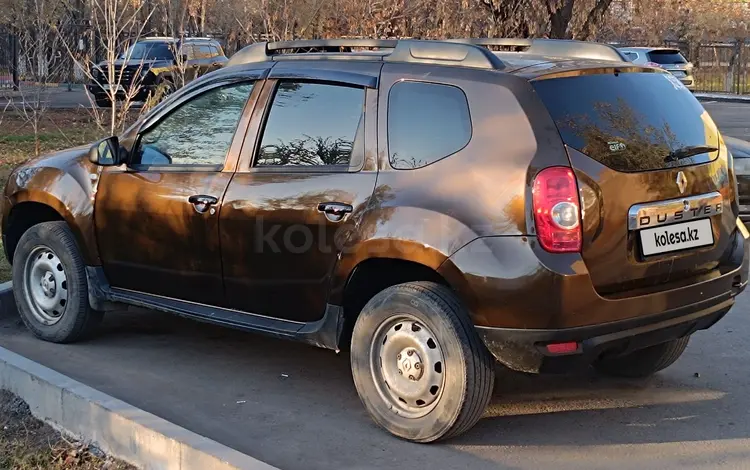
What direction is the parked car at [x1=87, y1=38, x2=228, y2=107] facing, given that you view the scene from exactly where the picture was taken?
facing the viewer and to the left of the viewer

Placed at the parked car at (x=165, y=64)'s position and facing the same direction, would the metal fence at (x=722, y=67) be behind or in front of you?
behind

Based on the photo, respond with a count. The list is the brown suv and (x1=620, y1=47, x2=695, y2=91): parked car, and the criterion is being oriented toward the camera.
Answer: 0

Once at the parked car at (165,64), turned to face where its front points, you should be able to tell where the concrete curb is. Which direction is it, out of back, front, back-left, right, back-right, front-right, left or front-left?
front-left

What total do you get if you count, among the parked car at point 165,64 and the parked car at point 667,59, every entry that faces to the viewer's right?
0

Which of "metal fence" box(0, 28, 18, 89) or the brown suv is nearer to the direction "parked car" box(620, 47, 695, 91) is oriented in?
the metal fence

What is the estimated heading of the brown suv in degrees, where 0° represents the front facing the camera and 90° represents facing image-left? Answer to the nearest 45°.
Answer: approximately 135°

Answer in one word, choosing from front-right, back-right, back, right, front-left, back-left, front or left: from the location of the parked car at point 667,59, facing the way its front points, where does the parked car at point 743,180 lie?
back-left

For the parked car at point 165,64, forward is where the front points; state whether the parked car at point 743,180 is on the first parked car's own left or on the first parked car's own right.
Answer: on the first parked car's own left

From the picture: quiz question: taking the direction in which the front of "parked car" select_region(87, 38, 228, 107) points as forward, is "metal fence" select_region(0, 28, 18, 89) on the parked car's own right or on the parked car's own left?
on the parked car's own right

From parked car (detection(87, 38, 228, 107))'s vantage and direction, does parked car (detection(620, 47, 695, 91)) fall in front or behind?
behind

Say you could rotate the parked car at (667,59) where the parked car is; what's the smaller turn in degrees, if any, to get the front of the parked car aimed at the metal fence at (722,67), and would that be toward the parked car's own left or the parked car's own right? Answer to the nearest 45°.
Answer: approximately 45° to the parked car's own right

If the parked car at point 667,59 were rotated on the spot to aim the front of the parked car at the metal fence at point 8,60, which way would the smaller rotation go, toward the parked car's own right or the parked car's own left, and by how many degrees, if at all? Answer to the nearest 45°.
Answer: approximately 90° to the parked car's own left

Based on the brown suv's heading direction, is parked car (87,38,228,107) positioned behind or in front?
in front

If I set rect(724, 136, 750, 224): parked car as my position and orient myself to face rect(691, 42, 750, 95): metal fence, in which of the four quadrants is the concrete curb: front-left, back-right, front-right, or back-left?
back-left

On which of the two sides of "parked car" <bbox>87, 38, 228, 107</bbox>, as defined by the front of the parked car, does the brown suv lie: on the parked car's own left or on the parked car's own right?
on the parked car's own left

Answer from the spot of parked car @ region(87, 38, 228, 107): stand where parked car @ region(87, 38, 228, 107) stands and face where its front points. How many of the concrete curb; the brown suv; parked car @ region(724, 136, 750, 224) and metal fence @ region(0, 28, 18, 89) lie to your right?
1

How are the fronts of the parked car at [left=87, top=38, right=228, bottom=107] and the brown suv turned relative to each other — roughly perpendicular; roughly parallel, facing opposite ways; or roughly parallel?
roughly perpendicular
